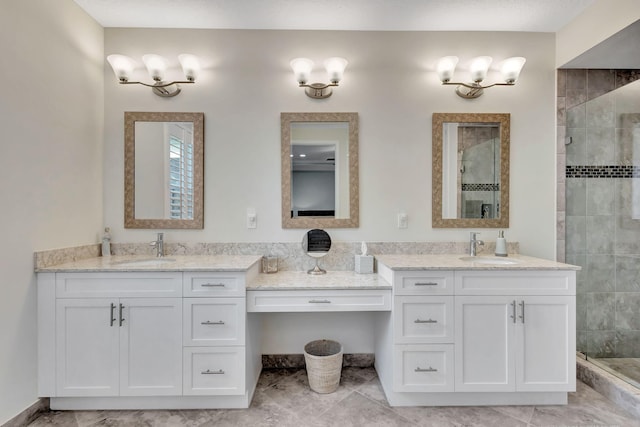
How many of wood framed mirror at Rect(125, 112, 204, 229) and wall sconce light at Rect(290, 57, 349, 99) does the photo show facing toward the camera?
2

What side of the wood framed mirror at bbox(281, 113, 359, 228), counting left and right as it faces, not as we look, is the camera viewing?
front

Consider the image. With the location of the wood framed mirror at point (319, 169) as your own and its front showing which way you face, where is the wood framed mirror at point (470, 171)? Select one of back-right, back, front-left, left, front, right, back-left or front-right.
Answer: left

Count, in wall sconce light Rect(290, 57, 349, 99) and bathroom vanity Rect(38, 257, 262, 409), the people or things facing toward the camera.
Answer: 2

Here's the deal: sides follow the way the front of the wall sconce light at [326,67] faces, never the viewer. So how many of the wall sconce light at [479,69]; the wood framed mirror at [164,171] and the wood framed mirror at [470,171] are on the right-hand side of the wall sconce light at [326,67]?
1

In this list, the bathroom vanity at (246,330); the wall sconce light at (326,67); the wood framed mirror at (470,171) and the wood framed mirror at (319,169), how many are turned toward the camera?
4

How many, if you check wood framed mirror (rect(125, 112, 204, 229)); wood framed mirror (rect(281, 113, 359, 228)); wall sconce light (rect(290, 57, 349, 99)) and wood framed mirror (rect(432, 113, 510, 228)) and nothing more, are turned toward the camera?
4

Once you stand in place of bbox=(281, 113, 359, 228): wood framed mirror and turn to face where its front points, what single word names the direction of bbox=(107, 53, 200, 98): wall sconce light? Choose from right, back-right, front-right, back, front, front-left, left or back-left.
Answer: right

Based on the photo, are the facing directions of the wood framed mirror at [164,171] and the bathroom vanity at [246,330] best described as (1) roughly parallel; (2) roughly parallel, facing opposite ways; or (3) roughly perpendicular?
roughly parallel

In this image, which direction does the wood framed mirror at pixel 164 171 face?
toward the camera

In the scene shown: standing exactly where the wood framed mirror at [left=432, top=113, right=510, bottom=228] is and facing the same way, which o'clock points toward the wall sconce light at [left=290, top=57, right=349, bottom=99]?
The wall sconce light is roughly at 2 o'clock from the wood framed mirror.

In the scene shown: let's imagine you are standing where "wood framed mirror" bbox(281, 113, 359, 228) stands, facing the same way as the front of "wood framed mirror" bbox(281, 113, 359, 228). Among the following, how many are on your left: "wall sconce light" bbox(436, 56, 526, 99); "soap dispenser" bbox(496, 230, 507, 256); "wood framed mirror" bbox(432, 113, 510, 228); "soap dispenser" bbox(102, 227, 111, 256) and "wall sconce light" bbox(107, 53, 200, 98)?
3

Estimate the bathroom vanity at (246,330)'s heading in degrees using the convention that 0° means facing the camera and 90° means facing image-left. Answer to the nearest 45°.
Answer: approximately 0°

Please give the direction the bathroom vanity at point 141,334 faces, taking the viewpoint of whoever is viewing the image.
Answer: facing the viewer

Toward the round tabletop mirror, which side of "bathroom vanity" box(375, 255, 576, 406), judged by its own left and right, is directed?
right

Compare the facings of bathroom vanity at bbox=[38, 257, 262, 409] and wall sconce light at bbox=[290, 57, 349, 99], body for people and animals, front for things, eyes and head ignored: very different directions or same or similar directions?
same or similar directions

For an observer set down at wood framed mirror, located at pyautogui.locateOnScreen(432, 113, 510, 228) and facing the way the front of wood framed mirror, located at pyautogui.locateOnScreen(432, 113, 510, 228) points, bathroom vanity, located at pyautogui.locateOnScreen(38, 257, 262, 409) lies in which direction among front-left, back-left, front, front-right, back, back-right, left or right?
front-right

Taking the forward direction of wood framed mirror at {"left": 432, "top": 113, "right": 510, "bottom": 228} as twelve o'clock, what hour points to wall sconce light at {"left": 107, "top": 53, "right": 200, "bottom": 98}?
The wall sconce light is roughly at 2 o'clock from the wood framed mirror.

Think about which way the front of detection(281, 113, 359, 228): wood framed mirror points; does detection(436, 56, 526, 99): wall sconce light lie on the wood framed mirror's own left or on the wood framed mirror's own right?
on the wood framed mirror's own left

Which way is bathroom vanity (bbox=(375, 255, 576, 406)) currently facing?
toward the camera
